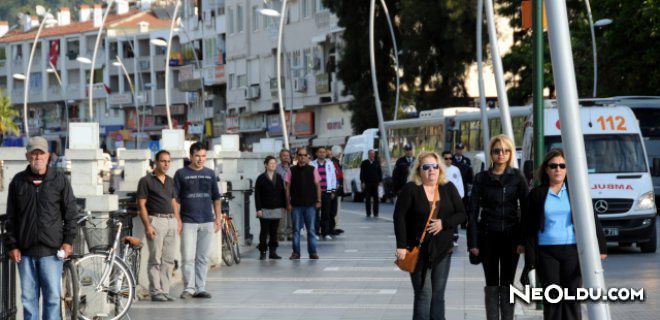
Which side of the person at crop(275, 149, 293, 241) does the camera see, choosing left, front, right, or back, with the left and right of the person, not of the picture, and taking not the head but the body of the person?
front

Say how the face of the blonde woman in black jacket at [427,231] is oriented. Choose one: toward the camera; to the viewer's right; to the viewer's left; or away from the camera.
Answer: toward the camera

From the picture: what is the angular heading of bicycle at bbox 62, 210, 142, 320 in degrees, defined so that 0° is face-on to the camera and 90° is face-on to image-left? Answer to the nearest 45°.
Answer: approximately 45°

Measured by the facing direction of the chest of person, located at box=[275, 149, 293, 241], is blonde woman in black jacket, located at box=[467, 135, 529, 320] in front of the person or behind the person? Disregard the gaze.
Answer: in front

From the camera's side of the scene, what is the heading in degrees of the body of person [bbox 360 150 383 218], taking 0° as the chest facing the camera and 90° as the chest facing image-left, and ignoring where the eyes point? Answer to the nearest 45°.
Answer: approximately 0°

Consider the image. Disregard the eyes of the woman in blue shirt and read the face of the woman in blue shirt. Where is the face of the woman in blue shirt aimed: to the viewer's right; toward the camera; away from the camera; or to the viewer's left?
toward the camera

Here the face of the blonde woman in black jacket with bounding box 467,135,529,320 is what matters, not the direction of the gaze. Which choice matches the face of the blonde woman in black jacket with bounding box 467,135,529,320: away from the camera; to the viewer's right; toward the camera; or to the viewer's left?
toward the camera

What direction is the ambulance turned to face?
toward the camera

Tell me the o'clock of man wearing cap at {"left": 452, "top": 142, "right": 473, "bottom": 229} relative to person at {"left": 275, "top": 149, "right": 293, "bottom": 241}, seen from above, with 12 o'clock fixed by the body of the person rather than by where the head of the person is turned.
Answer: The man wearing cap is roughly at 9 o'clock from the person.

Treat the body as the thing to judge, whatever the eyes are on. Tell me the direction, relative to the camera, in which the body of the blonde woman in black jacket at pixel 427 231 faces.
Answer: toward the camera

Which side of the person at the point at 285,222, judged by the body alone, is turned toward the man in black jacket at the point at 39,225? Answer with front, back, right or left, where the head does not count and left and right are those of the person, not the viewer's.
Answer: front

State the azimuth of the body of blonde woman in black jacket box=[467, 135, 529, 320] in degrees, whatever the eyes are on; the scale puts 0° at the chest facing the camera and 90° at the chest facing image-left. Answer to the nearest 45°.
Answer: approximately 0°
